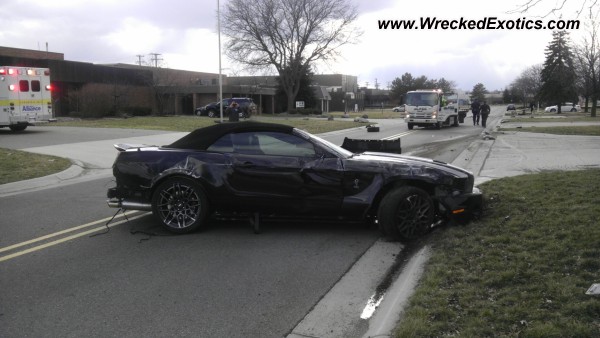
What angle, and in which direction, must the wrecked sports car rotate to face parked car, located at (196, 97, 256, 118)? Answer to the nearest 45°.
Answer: approximately 90° to its left

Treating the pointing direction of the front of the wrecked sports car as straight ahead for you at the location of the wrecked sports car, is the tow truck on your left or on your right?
on your left

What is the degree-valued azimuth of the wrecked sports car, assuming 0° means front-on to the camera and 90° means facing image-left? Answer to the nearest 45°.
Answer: approximately 270°

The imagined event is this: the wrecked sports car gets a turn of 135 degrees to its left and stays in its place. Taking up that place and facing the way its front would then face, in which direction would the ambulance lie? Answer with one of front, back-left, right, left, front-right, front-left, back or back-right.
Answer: front
